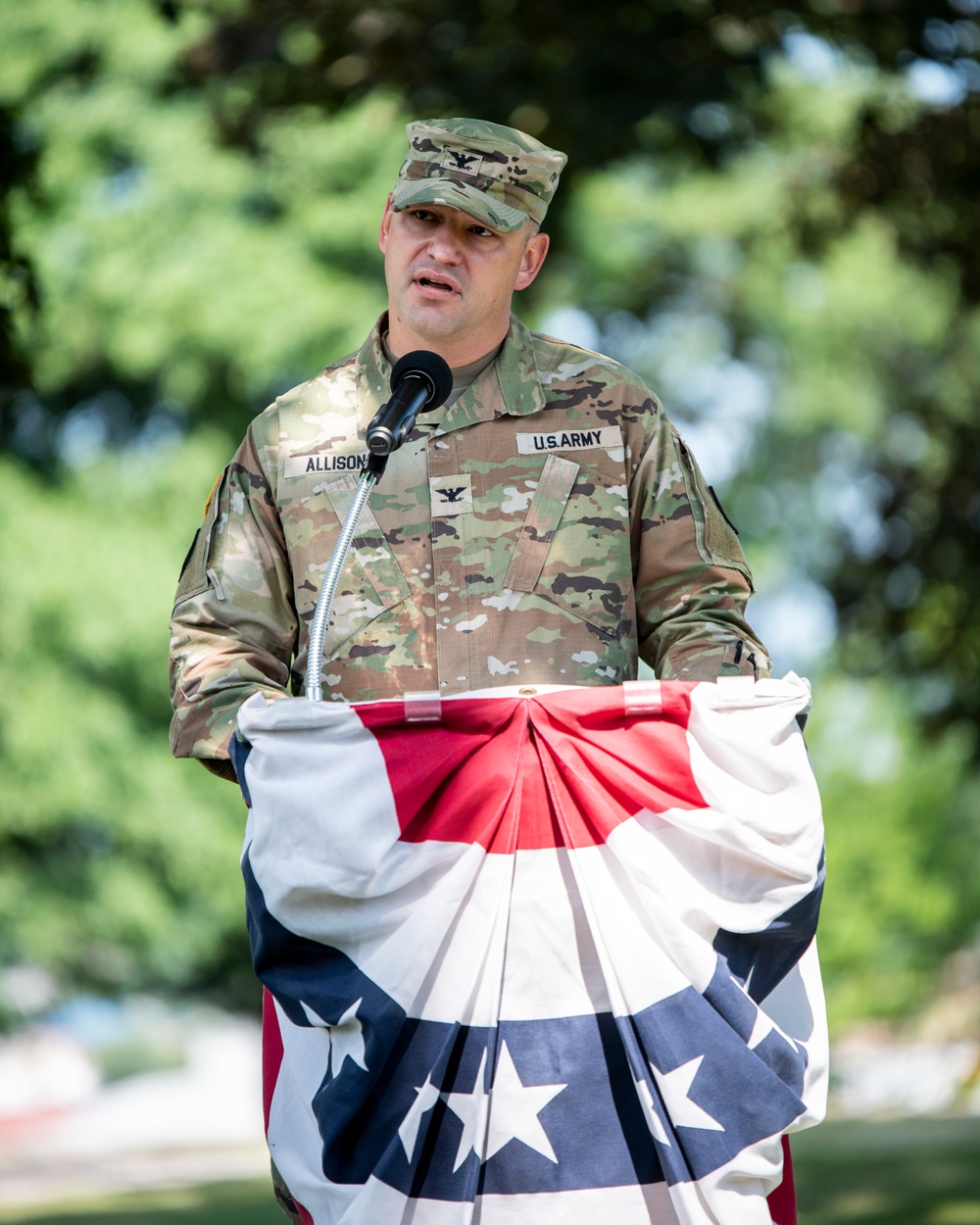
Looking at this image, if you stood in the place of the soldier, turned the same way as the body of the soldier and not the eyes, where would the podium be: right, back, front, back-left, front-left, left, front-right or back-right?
front

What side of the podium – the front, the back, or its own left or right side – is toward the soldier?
back

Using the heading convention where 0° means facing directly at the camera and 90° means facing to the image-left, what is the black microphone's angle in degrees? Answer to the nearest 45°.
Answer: approximately 225°

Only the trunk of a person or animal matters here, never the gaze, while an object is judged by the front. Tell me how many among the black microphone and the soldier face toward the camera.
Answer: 1

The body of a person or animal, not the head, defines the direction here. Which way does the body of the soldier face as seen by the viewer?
toward the camera

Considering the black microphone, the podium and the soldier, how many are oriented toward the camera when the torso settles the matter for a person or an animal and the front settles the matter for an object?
2

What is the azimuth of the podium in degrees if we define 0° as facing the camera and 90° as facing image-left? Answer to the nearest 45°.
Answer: approximately 0°
